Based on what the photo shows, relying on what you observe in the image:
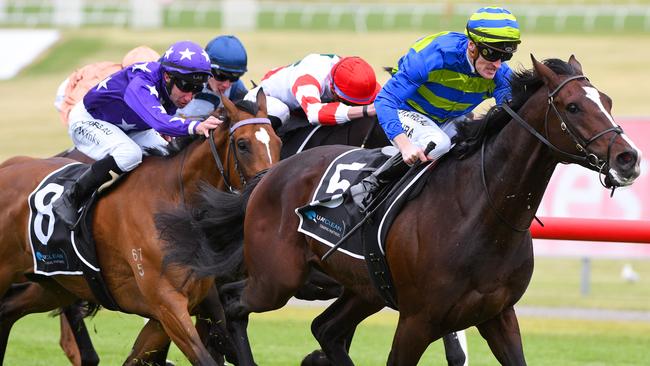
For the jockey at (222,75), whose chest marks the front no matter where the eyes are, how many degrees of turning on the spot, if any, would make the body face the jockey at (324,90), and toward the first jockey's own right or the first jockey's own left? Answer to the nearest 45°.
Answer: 0° — they already face them

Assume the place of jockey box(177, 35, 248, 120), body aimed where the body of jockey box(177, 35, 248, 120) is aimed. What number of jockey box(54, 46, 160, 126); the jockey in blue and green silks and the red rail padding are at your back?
1

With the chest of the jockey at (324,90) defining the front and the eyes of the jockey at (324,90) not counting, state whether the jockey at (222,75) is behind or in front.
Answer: behind

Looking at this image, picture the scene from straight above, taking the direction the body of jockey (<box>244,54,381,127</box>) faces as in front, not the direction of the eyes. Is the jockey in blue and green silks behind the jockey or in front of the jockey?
in front

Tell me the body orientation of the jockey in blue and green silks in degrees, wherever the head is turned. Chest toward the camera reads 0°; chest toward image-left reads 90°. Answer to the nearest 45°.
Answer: approximately 315°

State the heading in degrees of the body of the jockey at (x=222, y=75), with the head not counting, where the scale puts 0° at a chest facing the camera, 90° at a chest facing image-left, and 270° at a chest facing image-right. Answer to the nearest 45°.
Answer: approximately 315°

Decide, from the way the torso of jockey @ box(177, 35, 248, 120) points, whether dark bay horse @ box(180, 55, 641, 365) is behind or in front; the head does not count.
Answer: in front

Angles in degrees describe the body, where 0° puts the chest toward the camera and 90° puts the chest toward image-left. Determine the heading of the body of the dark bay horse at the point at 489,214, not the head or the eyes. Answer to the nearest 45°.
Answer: approximately 315°
